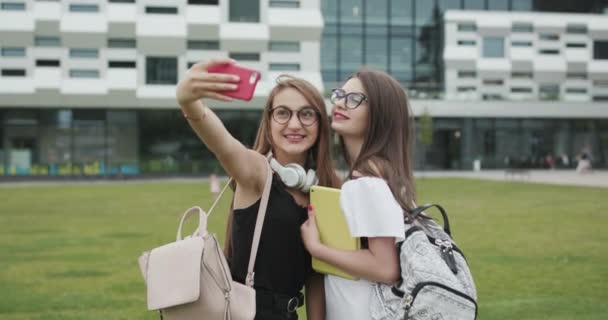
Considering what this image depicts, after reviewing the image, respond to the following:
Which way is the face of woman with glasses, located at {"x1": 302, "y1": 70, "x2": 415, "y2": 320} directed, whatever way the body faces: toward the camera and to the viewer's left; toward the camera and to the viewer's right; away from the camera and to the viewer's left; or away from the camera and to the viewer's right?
toward the camera and to the viewer's left

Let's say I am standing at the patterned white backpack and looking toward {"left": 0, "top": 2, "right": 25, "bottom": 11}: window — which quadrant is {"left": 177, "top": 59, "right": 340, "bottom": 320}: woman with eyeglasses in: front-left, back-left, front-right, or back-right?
front-left

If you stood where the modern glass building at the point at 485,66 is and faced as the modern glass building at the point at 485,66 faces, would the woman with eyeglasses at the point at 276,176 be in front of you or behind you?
in front

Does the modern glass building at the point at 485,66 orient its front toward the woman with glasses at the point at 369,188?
yes

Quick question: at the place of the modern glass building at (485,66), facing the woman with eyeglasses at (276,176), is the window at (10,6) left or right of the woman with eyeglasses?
right

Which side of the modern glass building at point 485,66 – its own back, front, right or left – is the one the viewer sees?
front

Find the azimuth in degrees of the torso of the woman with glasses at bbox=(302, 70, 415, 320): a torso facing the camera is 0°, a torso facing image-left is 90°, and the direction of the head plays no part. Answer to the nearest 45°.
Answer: approximately 90°

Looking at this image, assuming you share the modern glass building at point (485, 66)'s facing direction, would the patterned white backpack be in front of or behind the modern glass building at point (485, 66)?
in front
